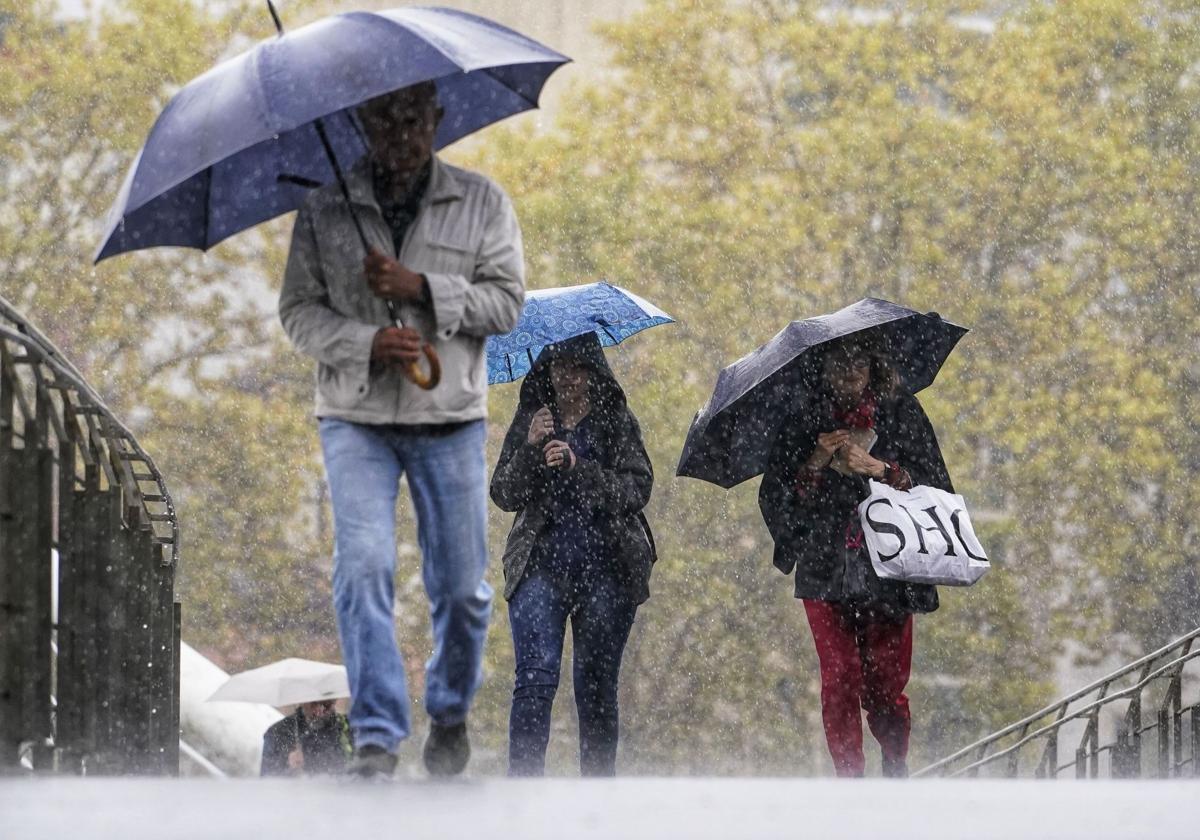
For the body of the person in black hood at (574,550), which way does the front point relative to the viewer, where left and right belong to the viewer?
facing the viewer

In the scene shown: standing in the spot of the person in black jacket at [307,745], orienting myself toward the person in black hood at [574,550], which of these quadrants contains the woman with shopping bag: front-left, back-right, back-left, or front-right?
front-left

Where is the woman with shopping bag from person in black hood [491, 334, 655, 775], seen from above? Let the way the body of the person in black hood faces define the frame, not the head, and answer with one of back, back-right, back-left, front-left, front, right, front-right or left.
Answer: left

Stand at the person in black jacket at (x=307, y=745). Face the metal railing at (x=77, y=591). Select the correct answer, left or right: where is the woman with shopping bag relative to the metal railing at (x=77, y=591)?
left

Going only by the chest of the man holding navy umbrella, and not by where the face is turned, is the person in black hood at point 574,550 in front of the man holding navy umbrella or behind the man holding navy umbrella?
behind

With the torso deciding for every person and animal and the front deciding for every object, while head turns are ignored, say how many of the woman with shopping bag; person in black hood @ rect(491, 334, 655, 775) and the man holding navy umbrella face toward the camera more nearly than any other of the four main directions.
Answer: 3

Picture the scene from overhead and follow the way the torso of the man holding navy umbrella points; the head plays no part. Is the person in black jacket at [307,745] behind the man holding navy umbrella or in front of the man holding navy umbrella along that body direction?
behind

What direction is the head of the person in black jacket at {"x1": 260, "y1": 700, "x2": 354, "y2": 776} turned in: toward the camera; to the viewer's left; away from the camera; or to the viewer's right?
toward the camera

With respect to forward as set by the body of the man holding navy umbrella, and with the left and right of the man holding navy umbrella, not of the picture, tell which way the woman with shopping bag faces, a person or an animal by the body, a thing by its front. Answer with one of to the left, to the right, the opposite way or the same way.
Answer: the same way

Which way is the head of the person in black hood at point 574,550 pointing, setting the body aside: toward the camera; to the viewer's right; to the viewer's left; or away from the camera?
toward the camera

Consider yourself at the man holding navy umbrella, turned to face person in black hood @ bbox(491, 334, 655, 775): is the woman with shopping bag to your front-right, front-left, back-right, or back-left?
front-right

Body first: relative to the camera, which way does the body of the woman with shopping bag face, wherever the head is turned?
toward the camera

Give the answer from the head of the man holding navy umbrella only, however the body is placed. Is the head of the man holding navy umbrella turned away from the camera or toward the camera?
toward the camera

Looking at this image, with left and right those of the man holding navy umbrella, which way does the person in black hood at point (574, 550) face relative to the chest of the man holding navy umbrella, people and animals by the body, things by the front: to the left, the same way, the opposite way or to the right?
the same way

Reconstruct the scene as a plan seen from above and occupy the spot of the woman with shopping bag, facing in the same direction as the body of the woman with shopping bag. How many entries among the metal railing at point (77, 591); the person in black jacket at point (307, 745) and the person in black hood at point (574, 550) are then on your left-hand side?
0

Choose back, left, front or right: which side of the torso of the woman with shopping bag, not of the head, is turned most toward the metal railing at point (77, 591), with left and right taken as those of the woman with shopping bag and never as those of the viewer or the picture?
right

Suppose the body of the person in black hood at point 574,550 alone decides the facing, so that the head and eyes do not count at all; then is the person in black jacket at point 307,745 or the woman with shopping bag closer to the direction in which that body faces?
the woman with shopping bag

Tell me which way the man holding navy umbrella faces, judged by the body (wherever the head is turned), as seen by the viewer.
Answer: toward the camera
